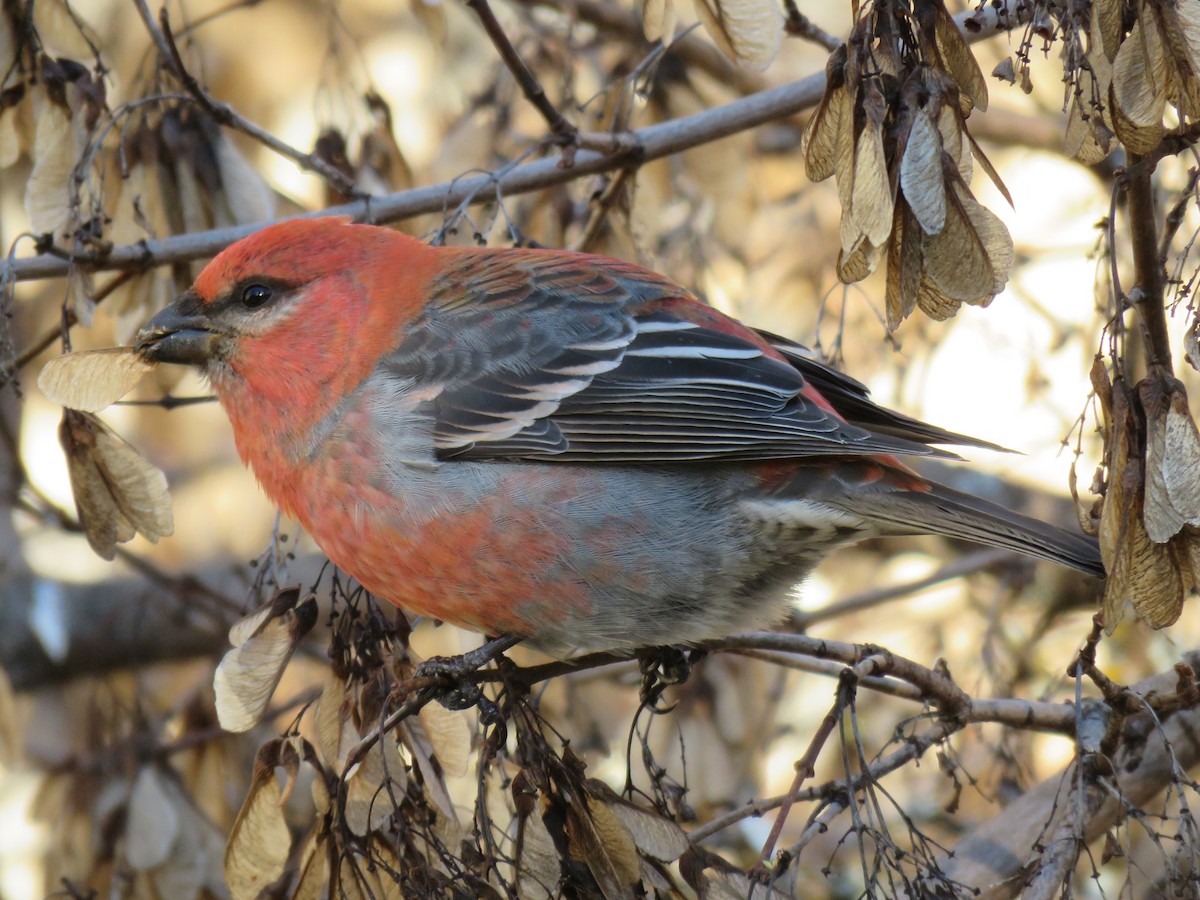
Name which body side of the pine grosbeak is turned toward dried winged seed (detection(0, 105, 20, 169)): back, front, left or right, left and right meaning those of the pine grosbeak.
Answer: front

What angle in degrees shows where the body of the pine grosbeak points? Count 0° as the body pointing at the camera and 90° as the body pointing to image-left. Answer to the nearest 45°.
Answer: approximately 90°

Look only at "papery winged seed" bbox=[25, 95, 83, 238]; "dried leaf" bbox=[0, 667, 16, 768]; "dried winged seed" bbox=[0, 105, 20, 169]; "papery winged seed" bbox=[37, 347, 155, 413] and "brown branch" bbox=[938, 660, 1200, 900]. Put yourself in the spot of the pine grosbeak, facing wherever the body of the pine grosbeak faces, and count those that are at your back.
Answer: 1

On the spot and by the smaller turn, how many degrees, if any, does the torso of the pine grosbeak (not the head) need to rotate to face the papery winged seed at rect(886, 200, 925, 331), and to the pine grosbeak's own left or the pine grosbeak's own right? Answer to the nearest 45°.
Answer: approximately 135° to the pine grosbeak's own left
